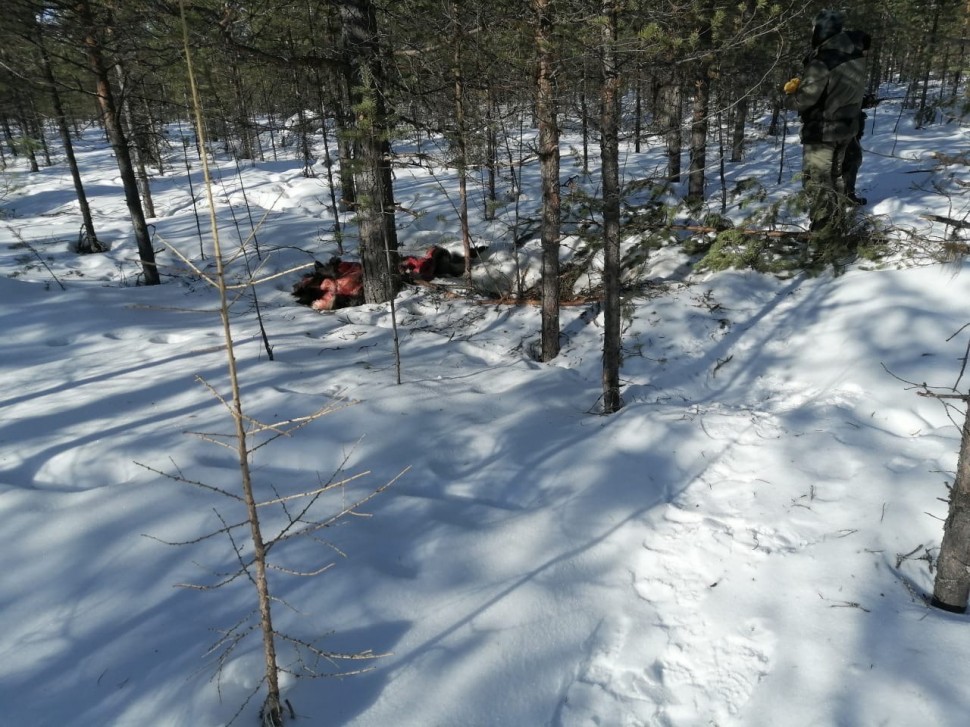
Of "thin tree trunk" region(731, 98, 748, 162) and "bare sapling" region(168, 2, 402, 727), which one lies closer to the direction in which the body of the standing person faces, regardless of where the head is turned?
the thin tree trunk

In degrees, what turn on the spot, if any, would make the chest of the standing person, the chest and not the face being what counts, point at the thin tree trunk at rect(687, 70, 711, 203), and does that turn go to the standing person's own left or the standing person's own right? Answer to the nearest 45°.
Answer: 0° — they already face it

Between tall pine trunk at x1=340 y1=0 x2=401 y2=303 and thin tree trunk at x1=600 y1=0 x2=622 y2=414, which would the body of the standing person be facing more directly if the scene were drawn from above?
the tall pine trunk

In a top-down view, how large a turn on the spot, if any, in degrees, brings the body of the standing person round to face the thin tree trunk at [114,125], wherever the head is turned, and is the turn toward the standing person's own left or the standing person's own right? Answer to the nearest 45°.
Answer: approximately 45° to the standing person's own left

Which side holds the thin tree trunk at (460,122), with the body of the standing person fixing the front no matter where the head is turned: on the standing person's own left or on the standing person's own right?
on the standing person's own left

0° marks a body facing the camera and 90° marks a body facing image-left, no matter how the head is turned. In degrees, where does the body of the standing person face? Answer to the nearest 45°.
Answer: approximately 135°

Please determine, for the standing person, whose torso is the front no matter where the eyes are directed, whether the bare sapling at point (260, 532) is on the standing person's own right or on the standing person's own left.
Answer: on the standing person's own left

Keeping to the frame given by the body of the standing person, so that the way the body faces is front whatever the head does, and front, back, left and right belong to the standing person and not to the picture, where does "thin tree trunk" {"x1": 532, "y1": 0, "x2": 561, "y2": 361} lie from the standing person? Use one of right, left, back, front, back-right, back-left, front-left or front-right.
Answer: left

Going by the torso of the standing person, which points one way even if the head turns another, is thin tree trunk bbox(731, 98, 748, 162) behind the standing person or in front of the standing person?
in front
